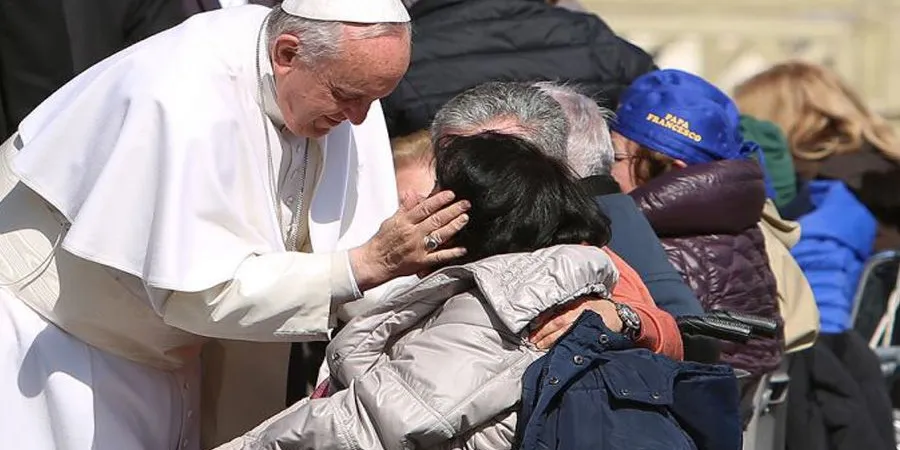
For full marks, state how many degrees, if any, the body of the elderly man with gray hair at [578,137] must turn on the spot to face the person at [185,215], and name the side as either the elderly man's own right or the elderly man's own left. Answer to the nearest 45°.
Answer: approximately 45° to the elderly man's own left

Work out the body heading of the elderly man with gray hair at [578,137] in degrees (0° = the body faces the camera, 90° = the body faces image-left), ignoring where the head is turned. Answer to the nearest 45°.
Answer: approximately 90°

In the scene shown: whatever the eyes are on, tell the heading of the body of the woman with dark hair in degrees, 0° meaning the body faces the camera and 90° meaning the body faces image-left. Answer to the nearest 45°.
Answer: approximately 135°

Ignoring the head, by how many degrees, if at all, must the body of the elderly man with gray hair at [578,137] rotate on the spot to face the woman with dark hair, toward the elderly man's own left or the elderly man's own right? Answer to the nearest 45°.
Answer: approximately 90° to the elderly man's own left

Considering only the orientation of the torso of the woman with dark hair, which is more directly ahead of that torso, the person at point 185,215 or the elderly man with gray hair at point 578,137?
the person

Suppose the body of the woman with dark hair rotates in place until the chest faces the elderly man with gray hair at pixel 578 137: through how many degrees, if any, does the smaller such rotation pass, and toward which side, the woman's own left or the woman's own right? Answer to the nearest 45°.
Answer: approximately 45° to the woman's own right
